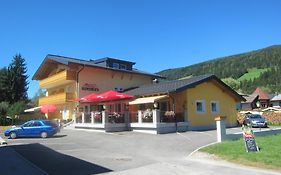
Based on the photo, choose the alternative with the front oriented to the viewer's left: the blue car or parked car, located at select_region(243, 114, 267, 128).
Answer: the blue car

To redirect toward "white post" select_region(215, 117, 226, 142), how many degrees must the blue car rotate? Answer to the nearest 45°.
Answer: approximately 135° to its left

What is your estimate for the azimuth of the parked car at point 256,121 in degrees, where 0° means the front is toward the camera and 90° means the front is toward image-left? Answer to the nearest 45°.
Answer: approximately 315°

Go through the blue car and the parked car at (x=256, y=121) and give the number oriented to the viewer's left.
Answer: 1

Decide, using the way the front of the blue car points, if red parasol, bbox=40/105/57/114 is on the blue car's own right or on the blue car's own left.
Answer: on the blue car's own right

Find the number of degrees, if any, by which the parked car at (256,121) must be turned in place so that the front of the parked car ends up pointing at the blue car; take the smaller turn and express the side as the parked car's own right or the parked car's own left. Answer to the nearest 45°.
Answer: approximately 90° to the parked car's own right

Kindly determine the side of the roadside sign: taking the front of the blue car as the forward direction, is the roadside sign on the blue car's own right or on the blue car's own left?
on the blue car's own left

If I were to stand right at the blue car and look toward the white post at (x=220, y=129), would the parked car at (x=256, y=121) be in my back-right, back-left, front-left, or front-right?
front-left

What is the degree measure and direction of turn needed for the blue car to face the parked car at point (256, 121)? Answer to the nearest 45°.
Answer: approximately 180°

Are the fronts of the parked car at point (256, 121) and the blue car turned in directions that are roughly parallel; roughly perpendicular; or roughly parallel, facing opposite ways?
roughly perpendicular

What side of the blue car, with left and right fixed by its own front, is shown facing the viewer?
left

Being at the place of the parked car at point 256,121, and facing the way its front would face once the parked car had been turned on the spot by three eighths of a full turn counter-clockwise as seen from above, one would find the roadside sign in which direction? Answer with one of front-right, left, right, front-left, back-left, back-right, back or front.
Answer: back

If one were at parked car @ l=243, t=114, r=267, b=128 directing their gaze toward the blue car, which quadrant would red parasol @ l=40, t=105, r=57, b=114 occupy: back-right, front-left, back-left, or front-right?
front-right

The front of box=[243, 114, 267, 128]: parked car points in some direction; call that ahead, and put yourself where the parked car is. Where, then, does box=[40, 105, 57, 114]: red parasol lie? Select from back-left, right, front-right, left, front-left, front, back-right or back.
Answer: back-right
